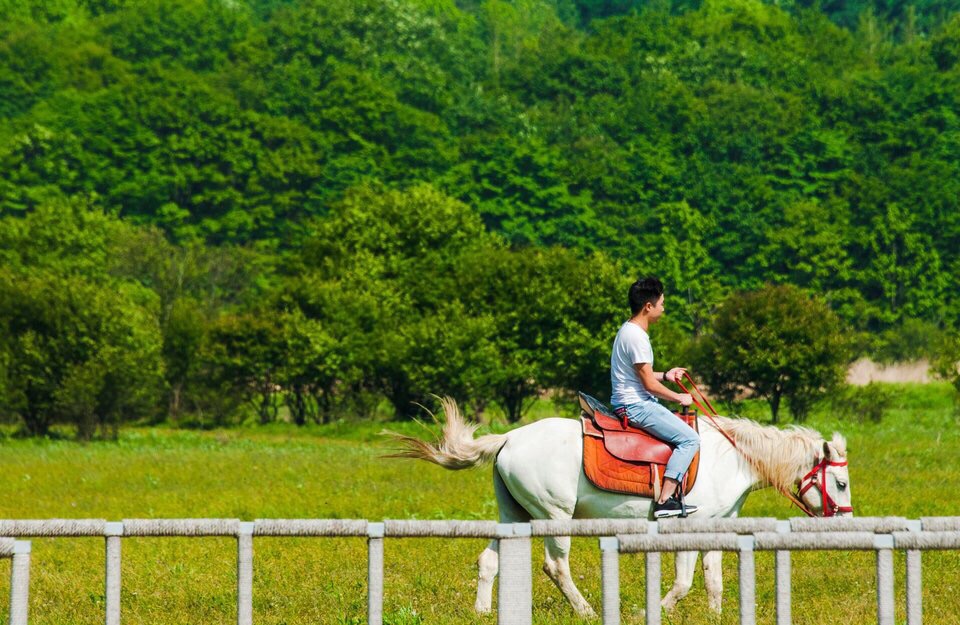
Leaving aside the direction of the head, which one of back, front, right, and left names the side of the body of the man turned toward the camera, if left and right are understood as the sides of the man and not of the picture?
right

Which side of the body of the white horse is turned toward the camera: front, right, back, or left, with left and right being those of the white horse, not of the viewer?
right

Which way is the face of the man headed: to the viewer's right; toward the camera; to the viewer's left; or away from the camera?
to the viewer's right
